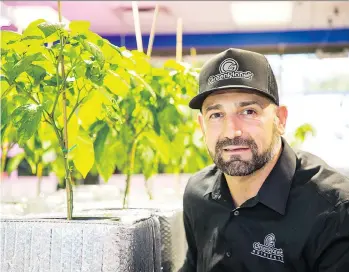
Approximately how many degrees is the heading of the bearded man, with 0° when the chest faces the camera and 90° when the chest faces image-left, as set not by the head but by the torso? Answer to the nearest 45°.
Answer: approximately 45°

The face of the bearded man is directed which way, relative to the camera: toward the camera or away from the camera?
toward the camera

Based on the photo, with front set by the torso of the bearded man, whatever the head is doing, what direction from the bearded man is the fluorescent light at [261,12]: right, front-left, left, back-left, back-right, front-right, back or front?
back-right

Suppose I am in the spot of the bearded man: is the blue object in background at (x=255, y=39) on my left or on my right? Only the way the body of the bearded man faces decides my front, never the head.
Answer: on my right
